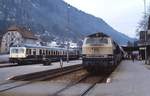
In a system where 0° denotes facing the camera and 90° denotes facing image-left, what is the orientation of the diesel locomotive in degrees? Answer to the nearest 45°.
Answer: approximately 0°
